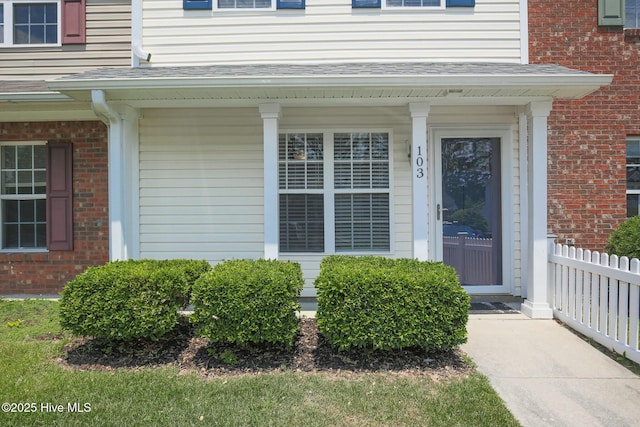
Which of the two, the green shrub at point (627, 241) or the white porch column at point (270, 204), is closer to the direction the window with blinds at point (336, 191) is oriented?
the white porch column

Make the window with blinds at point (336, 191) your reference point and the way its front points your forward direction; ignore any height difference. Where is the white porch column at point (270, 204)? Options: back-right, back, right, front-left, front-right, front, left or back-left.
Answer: front-right

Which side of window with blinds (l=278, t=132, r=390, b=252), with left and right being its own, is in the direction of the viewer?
front

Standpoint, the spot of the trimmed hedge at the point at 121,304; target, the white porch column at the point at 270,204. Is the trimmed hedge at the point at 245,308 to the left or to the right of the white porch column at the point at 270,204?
right

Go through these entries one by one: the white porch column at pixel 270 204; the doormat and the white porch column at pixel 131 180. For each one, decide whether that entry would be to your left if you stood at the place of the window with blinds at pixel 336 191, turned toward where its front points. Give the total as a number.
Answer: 1

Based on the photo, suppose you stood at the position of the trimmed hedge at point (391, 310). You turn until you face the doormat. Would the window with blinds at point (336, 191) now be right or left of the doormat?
left

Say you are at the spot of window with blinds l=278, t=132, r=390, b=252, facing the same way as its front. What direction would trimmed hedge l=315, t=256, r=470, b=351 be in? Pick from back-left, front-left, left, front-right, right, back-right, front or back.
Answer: front

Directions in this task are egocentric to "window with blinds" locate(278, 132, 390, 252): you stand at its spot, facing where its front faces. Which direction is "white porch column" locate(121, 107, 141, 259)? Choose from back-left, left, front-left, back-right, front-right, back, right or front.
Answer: right

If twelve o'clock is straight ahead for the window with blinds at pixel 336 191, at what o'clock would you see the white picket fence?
The white picket fence is roughly at 10 o'clock from the window with blinds.

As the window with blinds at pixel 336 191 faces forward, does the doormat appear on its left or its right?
on its left

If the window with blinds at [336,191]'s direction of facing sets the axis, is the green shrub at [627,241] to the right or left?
on its left

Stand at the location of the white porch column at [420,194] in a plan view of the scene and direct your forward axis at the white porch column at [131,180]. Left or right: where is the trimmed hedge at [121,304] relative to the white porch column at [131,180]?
left

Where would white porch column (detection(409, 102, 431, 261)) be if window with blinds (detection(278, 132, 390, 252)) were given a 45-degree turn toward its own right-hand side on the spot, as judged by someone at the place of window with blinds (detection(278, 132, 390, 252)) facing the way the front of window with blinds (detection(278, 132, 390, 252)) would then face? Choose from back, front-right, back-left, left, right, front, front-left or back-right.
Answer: left

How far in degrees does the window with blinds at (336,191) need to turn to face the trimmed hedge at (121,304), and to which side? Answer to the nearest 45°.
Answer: approximately 45° to its right

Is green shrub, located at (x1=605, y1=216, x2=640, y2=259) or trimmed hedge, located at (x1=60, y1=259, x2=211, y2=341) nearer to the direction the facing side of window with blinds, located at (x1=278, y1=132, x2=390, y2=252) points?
the trimmed hedge

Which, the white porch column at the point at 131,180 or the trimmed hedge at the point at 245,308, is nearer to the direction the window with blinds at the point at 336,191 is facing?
the trimmed hedge
